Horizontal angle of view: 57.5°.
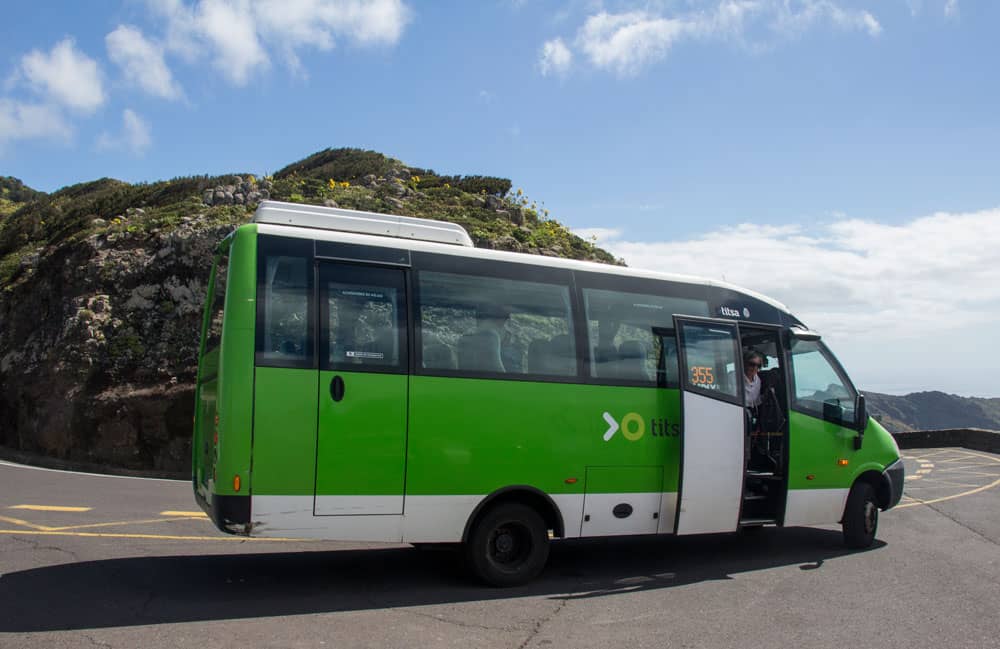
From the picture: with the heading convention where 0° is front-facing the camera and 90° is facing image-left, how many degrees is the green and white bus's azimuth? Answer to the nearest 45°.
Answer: approximately 225°
